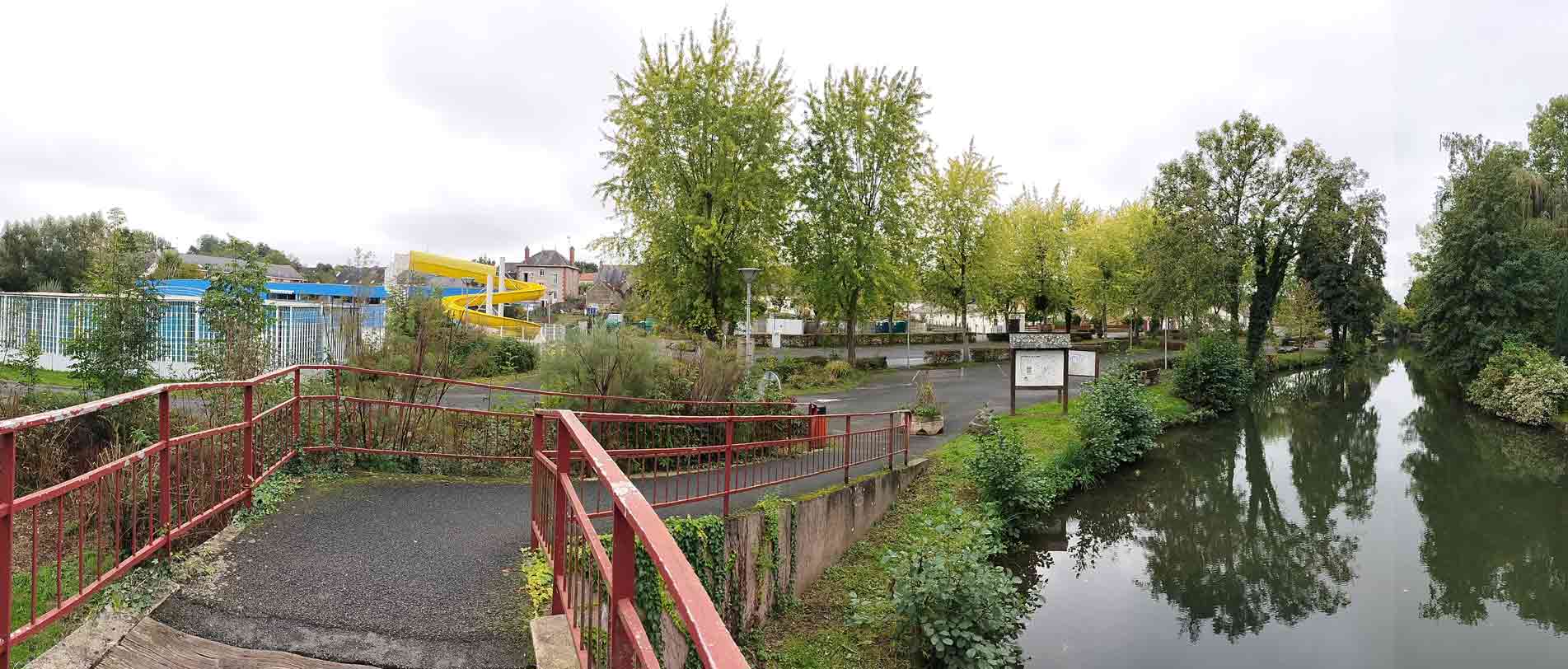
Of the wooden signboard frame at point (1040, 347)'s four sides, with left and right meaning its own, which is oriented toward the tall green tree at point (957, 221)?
back

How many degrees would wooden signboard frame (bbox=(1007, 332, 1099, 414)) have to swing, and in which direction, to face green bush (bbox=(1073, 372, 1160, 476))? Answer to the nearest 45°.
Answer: approximately 45° to its left

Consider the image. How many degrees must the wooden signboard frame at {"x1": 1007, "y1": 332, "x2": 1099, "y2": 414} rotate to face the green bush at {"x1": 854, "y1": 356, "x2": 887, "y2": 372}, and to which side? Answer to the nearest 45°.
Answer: approximately 135° to its right

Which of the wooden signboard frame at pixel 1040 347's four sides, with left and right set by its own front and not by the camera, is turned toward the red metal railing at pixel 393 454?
front

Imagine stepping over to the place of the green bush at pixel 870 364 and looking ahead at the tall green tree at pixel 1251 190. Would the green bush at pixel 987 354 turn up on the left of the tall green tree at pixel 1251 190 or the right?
left

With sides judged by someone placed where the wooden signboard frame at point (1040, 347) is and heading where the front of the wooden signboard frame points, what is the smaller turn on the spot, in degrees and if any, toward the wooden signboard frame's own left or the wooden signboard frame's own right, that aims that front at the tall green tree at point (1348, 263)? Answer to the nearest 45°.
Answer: approximately 135° to the wooden signboard frame's own left

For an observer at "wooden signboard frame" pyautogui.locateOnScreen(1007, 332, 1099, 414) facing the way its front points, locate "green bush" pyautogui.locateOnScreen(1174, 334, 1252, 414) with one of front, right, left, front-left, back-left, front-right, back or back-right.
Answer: back-left

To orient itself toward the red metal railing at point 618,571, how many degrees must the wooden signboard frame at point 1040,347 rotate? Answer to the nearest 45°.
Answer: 0° — it already faces it

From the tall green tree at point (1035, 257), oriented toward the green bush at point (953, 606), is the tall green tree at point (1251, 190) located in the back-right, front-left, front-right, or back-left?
front-left

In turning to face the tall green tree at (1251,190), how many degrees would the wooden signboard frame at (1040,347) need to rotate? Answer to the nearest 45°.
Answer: approximately 135° to its left

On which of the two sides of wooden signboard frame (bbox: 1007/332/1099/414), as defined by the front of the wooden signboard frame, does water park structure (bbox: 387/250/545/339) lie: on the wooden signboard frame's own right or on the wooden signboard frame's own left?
on the wooden signboard frame's own right

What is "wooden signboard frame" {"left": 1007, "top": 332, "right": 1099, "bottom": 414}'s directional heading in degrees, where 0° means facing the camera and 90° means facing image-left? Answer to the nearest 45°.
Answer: approximately 0°

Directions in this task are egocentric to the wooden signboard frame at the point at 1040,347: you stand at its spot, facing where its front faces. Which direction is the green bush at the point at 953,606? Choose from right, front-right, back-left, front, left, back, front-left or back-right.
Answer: front

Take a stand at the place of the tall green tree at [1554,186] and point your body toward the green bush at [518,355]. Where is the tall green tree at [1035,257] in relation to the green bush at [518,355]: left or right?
right

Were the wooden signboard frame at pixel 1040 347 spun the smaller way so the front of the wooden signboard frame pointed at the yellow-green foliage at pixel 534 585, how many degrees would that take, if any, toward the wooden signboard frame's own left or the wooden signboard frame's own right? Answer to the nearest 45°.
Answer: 0° — it already faces it

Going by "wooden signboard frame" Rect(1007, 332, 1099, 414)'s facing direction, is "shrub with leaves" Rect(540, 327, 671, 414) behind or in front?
in front

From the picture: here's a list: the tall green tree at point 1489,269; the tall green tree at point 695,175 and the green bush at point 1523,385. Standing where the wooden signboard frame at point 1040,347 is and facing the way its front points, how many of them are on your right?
1

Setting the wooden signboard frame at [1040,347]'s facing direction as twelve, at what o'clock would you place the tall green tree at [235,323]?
The tall green tree is roughly at 1 o'clock from the wooden signboard frame.
